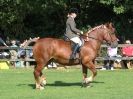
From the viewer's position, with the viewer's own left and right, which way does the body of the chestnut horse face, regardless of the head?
facing to the right of the viewer

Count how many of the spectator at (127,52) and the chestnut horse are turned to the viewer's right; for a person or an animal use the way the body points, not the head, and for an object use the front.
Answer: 1

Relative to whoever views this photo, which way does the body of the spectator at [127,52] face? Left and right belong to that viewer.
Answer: facing the viewer

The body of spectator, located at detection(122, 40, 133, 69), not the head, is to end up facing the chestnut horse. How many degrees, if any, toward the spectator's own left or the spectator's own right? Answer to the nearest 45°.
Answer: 0° — they already face it

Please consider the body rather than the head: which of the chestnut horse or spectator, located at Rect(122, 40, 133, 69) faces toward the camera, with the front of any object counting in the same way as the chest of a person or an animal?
the spectator

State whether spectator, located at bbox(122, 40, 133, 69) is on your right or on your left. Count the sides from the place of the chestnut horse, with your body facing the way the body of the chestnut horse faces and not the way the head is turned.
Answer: on your left

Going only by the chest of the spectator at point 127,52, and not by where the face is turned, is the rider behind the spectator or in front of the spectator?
in front

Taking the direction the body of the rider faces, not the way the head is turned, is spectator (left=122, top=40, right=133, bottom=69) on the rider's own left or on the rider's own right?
on the rider's own left

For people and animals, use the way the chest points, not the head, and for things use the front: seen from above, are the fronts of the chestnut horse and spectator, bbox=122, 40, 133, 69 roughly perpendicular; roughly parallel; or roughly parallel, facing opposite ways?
roughly perpendicular

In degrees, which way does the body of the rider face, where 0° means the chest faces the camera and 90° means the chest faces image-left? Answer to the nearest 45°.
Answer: approximately 270°

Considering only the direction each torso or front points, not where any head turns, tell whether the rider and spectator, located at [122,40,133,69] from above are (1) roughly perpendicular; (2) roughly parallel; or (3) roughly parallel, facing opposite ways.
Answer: roughly perpendicular
